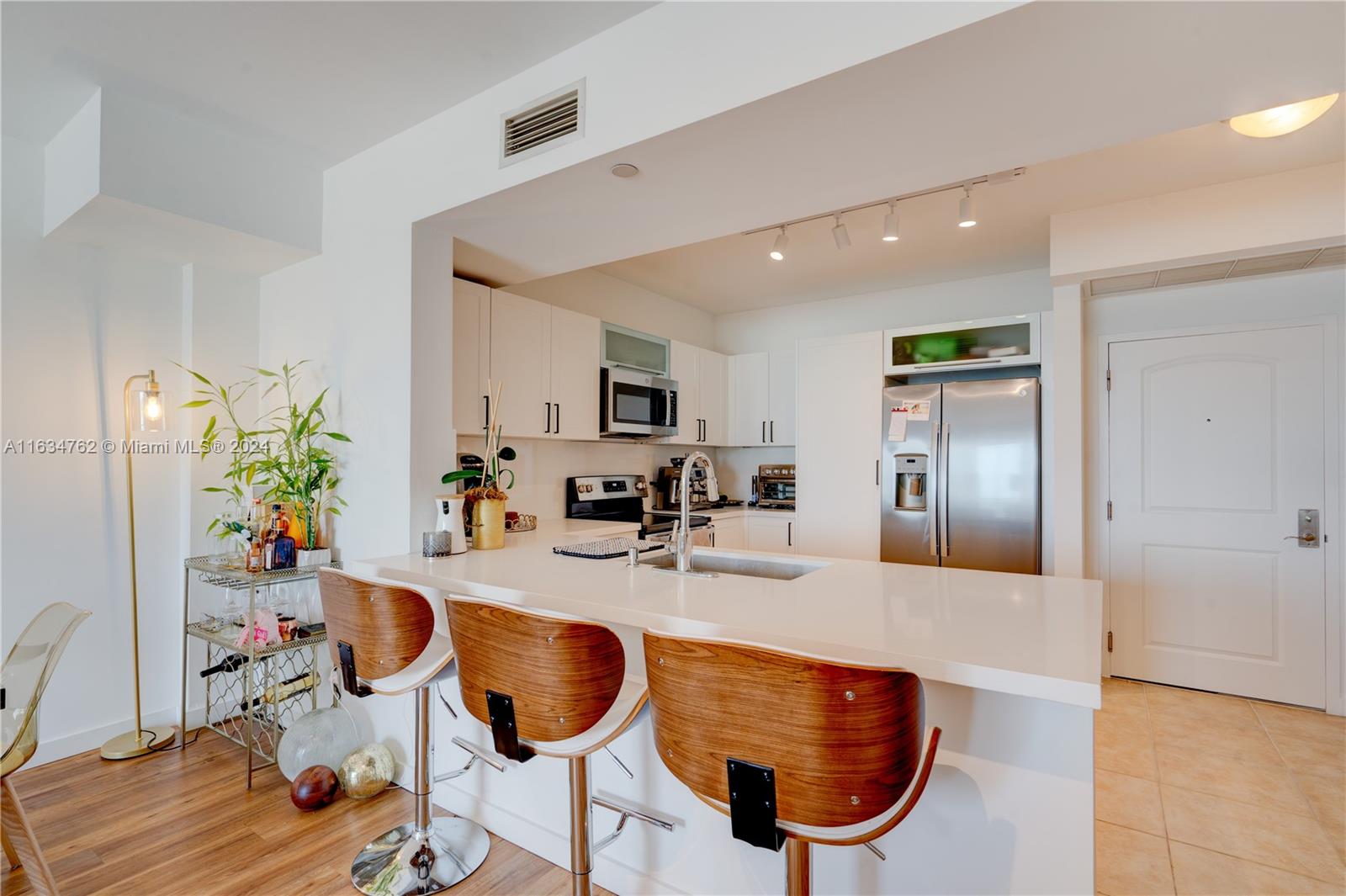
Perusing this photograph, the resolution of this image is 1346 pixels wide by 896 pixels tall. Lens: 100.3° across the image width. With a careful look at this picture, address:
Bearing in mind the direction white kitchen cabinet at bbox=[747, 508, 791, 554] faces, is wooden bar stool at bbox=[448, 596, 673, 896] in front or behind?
in front

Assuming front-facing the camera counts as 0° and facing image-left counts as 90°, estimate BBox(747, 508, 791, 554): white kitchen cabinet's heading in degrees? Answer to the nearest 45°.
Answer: approximately 0°

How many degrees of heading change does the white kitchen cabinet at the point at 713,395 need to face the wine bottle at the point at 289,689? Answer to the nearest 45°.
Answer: approximately 90° to its right

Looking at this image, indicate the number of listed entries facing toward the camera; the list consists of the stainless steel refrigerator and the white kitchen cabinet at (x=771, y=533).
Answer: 2

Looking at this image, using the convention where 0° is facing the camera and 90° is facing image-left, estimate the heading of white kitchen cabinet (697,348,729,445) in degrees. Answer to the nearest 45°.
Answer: approximately 315°

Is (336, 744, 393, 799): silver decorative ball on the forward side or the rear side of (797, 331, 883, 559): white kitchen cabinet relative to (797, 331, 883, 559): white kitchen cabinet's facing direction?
on the forward side

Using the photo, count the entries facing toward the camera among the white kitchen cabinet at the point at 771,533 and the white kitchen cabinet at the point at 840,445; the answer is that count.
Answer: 2

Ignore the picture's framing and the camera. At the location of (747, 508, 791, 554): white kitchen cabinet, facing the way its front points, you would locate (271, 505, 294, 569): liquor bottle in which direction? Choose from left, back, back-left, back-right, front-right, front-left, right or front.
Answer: front-right

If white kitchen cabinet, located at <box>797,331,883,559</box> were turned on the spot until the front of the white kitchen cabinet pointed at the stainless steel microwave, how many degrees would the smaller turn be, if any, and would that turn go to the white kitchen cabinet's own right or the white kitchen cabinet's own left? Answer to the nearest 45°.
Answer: approximately 90° to the white kitchen cabinet's own right

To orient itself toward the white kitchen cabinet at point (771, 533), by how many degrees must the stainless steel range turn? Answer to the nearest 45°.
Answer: approximately 45° to its left

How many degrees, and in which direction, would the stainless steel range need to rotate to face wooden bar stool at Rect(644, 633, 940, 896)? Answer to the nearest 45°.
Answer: approximately 45° to its right

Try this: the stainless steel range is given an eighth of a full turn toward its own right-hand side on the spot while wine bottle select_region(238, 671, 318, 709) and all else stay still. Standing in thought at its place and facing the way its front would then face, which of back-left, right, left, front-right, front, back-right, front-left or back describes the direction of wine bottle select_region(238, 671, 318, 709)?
front-right

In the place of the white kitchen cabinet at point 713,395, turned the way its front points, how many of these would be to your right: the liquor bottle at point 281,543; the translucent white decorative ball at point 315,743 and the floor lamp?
3
